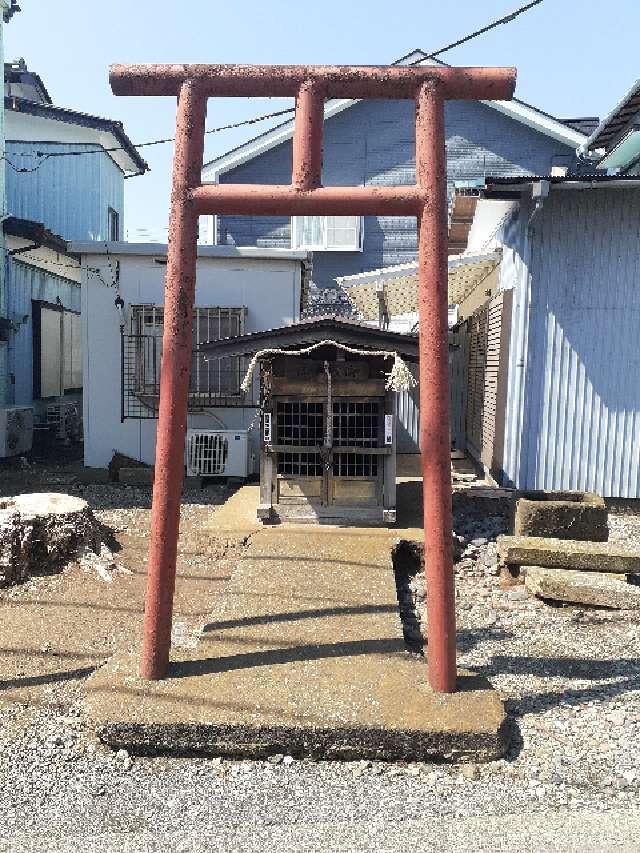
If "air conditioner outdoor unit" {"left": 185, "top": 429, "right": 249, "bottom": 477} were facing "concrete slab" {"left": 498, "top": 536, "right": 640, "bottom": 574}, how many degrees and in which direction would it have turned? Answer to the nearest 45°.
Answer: approximately 45° to its left

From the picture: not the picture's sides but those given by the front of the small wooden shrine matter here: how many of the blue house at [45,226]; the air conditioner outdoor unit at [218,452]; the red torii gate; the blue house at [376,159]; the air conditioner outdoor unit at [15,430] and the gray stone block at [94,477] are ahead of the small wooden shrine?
1

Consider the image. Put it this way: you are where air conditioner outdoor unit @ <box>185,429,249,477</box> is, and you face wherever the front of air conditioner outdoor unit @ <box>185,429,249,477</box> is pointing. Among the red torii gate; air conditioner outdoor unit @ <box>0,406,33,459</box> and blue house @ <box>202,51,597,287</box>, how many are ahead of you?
1

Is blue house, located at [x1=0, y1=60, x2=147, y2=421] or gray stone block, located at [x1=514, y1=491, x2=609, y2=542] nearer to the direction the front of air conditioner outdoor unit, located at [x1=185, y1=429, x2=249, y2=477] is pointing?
the gray stone block

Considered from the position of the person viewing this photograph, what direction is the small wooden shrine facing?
facing the viewer

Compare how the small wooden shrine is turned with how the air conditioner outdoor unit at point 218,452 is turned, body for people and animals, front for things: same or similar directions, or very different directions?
same or similar directions

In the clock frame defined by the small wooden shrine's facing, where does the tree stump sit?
The tree stump is roughly at 2 o'clock from the small wooden shrine.

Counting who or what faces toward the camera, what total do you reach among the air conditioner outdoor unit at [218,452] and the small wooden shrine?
2

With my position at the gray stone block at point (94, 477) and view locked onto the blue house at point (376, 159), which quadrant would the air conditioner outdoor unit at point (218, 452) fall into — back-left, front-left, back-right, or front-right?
front-right

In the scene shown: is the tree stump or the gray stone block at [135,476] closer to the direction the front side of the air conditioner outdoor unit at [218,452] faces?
the tree stump

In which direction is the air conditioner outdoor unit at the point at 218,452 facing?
toward the camera

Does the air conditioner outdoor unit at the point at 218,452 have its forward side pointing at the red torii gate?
yes

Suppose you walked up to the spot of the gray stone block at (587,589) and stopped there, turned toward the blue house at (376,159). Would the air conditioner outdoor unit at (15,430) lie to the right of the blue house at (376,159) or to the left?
left

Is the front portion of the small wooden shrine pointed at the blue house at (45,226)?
no

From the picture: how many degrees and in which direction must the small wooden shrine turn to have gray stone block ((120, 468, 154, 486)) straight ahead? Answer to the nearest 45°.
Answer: approximately 135° to its right

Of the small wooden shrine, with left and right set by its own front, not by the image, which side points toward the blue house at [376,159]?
back
